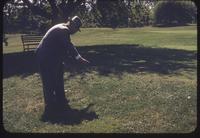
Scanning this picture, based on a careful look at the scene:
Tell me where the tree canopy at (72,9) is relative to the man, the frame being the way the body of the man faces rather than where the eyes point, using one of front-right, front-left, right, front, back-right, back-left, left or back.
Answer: left

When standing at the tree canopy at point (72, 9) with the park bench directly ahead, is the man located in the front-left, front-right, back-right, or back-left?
front-left

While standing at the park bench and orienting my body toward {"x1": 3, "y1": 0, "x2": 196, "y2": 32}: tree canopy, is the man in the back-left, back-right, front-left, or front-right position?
back-right

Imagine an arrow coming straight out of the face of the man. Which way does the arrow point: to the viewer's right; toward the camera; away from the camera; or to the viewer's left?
to the viewer's right

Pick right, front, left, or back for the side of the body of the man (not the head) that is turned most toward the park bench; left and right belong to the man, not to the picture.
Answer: left

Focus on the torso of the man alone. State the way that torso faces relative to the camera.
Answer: to the viewer's right

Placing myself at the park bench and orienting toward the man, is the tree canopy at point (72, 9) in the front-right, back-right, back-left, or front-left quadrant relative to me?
back-left
